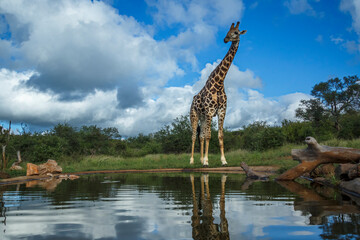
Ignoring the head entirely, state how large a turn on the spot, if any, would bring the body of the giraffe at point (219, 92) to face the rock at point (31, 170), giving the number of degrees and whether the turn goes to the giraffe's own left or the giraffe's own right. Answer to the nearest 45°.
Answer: approximately 90° to the giraffe's own right

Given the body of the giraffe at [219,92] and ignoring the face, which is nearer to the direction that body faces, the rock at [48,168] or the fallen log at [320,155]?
the fallen log

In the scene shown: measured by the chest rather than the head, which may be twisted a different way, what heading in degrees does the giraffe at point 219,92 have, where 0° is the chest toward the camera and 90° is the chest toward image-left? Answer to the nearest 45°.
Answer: approximately 315°

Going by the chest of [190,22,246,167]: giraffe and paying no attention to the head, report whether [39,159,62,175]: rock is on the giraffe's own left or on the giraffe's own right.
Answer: on the giraffe's own right
